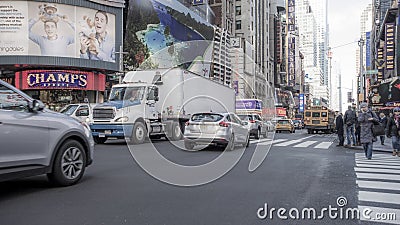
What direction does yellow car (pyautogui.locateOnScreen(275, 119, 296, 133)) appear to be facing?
away from the camera

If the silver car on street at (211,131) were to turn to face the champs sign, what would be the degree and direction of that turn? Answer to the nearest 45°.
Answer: approximately 90° to its left

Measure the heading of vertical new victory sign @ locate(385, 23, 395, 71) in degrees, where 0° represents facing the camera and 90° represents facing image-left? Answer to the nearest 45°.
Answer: approximately 45°

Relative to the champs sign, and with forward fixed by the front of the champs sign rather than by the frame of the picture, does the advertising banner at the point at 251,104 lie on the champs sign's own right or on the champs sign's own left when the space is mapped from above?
on the champs sign's own left

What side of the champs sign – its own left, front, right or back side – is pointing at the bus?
left

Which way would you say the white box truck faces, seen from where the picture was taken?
facing the viewer and to the left of the viewer

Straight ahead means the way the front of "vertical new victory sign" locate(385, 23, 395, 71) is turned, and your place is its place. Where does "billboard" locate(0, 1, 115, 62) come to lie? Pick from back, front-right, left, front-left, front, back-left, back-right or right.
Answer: front

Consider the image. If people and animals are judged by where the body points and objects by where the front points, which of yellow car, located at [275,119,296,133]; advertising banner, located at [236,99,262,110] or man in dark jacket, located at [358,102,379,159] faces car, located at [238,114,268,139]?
the advertising banner

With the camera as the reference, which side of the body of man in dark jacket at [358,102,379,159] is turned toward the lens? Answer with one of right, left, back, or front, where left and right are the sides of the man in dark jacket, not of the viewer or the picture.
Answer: front

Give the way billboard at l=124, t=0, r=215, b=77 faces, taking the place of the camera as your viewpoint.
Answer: facing the viewer and to the right of the viewer

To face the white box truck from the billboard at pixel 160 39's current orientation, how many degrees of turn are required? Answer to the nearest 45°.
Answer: approximately 45° to its right

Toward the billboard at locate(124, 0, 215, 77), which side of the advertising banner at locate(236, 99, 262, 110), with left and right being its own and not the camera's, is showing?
front

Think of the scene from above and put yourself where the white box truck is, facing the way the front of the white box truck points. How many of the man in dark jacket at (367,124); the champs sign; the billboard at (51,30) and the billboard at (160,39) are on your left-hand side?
1

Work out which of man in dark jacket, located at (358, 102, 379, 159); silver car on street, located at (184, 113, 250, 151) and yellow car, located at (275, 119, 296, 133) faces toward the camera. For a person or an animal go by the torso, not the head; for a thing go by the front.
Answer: the man in dark jacket
